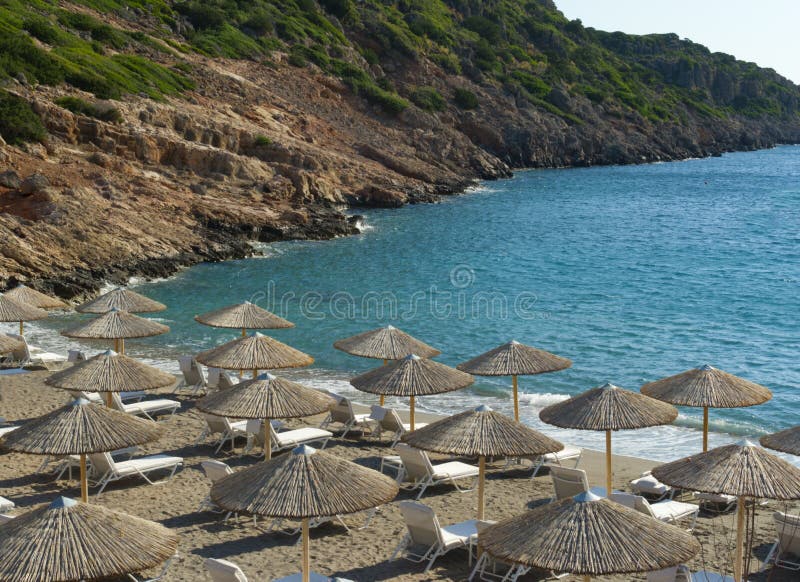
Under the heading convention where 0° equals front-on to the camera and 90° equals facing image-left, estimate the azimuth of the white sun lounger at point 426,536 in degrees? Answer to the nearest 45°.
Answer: approximately 225°

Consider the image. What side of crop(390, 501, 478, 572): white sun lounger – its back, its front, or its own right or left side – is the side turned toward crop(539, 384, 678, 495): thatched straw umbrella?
front

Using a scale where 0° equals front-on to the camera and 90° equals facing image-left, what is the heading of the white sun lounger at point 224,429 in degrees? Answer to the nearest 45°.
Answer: approximately 225°

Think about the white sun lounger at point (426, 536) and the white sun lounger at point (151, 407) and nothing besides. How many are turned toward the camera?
0

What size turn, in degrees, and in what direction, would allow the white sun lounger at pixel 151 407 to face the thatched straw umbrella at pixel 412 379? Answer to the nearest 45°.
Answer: approximately 45° to its right

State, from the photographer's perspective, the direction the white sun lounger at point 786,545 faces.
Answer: facing away from the viewer and to the right of the viewer

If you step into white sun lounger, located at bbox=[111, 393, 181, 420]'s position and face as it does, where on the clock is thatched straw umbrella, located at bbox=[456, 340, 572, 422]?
The thatched straw umbrella is roughly at 1 o'clock from the white sun lounger.

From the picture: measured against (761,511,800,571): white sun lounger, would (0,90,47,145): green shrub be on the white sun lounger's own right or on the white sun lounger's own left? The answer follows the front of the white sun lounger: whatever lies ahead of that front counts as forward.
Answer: on the white sun lounger's own left

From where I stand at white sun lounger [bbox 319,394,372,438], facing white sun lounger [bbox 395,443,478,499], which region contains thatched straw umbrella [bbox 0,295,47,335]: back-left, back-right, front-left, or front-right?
back-right

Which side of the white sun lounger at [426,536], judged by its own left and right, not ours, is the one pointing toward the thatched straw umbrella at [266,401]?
left

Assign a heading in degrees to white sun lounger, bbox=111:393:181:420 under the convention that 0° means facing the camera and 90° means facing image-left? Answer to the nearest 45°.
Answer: approximately 270°

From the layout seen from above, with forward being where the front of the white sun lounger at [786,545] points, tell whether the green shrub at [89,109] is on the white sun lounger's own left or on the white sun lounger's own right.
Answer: on the white sun lounger's own left
